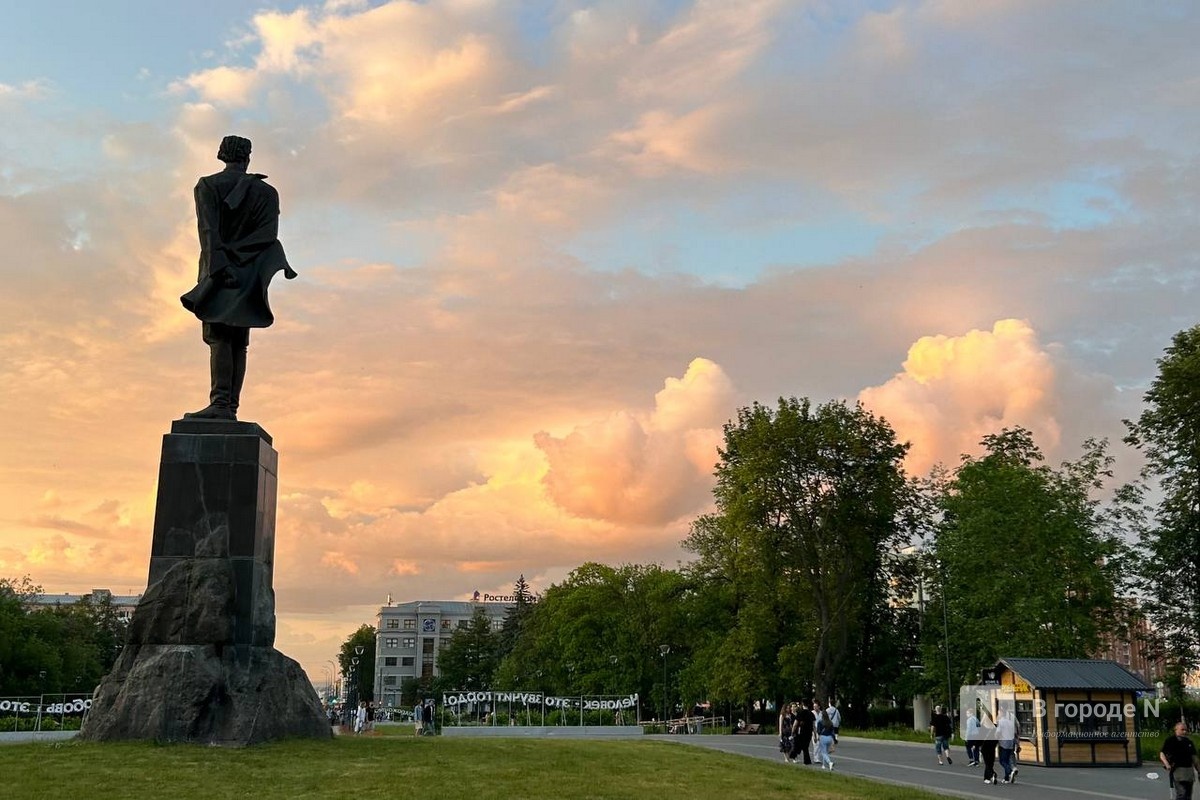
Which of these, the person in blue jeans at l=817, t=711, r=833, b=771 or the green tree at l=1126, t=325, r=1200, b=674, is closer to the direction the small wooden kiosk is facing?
the person in blue jeans

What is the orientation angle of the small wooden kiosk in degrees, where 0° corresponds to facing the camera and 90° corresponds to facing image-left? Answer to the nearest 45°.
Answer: approximately 45°

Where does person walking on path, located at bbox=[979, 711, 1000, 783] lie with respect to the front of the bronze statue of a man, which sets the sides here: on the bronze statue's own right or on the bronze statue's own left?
on the bronze statue's own right

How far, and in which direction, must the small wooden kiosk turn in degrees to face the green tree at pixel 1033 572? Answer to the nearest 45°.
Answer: approximately 135° to its right

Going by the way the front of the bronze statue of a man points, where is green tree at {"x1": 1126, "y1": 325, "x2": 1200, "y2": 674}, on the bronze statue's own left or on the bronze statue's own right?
on the bronze statue's own right
